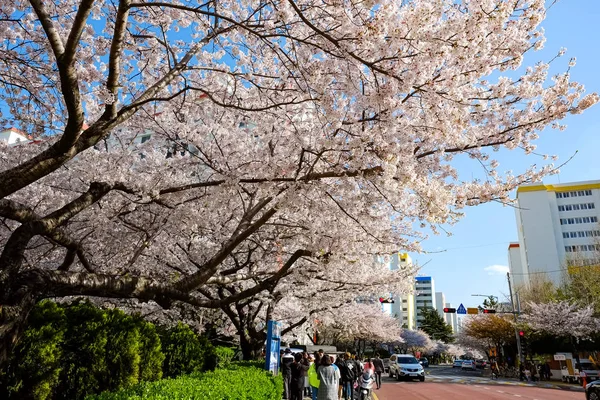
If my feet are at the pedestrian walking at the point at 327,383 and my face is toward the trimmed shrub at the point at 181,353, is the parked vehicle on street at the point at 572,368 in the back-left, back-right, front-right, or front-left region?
back-right

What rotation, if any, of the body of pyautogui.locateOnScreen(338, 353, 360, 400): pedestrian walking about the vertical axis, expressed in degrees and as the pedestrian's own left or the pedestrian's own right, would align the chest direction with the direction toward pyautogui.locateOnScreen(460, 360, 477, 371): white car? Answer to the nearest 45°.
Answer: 0° — they already face it

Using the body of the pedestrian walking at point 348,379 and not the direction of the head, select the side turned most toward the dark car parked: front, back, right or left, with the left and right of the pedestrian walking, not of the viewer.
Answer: right

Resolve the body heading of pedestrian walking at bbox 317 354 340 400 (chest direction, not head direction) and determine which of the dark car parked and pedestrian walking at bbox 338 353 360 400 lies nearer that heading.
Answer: the pedestrian walking

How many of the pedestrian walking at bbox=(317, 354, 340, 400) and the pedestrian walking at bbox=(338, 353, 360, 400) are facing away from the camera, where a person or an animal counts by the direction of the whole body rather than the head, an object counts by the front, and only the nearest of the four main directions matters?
2

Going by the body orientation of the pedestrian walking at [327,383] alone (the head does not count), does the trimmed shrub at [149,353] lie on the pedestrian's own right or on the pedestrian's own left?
on the pedestrian's own left

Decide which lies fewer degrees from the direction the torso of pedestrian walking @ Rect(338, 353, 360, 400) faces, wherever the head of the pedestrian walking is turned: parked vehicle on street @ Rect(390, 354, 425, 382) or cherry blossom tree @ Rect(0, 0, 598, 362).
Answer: the parked vehicle on street

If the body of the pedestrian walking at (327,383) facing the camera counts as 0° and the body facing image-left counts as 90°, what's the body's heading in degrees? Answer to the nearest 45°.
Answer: approximately 180°

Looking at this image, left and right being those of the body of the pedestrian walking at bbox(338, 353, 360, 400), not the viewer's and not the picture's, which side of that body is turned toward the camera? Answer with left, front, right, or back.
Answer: back
